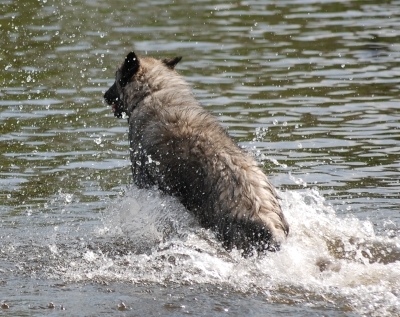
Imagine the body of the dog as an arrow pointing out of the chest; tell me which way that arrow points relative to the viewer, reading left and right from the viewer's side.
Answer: facing away from the viewer and to the left of the viewer

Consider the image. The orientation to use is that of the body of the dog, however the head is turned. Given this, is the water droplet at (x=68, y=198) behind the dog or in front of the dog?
in front
